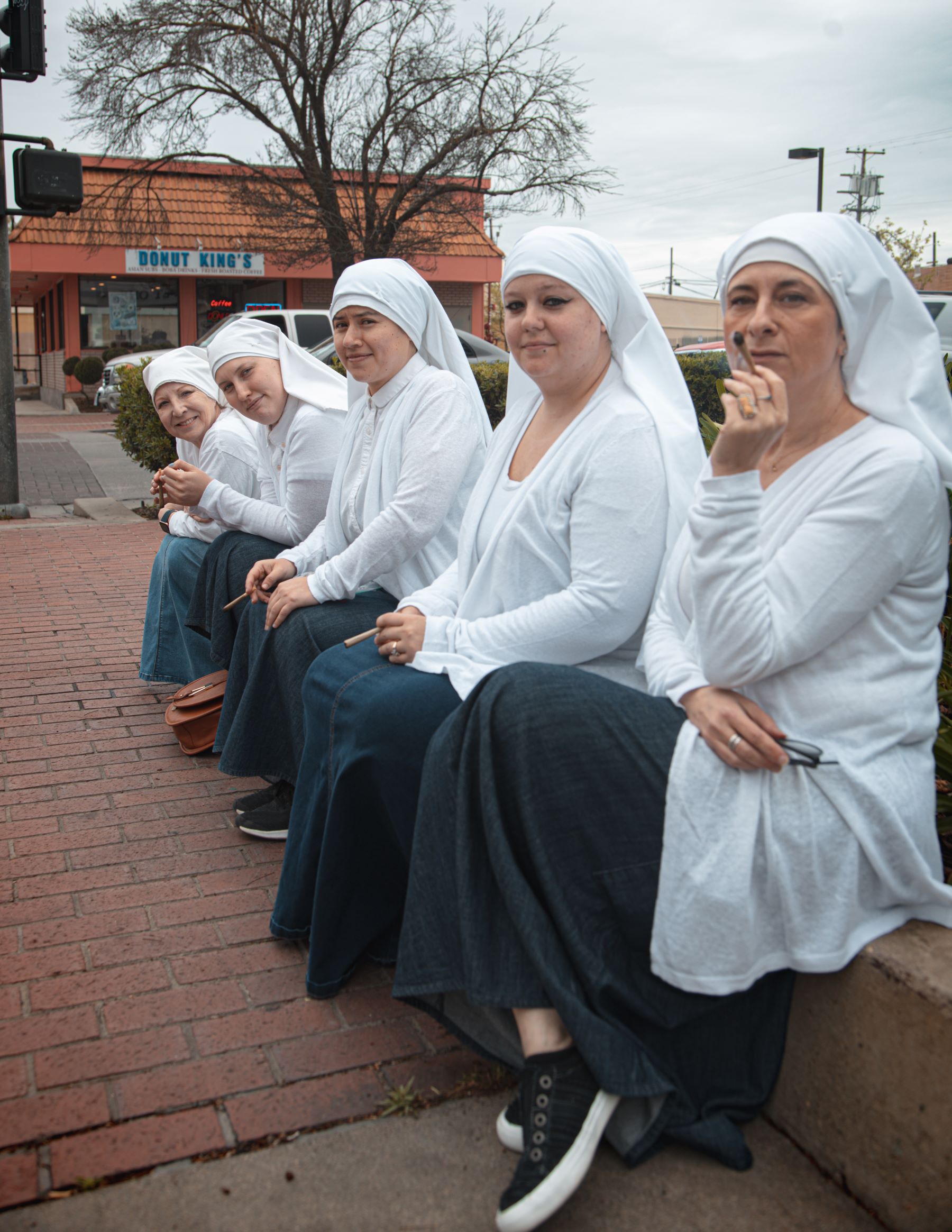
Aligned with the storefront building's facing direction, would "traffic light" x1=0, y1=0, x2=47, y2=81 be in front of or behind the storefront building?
in front

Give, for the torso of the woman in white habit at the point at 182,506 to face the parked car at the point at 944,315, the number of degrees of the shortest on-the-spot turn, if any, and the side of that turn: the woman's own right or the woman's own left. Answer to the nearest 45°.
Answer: approximately 180°

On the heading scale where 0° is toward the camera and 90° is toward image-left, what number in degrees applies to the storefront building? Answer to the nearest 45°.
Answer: approximately 0°

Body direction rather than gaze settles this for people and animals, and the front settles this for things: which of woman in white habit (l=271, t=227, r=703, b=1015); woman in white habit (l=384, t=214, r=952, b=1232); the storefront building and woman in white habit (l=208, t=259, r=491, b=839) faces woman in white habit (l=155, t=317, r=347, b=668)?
the storefront building

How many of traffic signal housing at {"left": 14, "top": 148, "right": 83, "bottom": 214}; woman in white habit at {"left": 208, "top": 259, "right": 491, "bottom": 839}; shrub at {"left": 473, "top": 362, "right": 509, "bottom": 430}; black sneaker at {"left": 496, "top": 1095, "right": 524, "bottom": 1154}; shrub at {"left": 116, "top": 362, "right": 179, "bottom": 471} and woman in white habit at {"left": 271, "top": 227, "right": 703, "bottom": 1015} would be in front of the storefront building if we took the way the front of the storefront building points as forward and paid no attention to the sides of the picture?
6

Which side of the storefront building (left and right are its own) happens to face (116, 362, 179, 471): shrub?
front

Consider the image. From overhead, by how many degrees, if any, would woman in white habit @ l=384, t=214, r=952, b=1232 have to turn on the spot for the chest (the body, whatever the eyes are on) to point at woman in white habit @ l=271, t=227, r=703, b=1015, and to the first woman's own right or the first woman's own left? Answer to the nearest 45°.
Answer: approximately 90° to the first woman's own right

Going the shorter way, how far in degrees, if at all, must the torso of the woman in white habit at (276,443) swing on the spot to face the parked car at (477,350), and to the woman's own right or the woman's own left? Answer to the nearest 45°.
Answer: approximately 135° to the woman's own right

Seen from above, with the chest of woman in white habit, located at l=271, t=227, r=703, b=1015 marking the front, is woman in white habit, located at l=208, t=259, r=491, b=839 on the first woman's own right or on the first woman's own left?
on the first woman's own right

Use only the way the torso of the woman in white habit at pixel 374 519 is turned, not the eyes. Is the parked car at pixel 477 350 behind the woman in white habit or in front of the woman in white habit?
behind

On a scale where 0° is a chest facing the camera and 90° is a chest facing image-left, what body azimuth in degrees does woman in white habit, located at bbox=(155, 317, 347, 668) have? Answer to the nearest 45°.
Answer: approximately 45°

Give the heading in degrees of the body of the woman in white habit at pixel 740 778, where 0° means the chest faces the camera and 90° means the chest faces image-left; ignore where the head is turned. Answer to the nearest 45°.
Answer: approximately 45°
